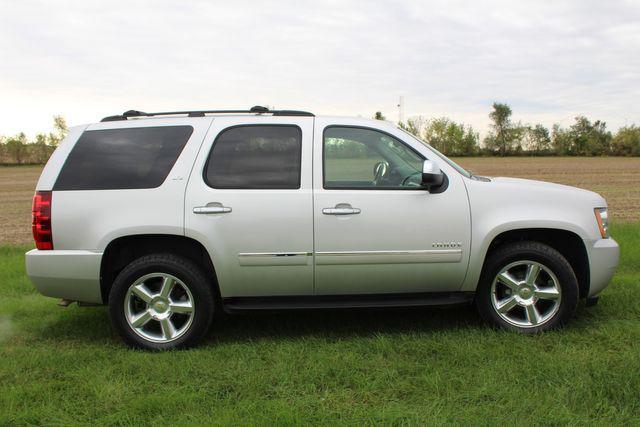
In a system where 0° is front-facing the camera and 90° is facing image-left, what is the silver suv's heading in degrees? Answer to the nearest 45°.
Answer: approximately 270°
